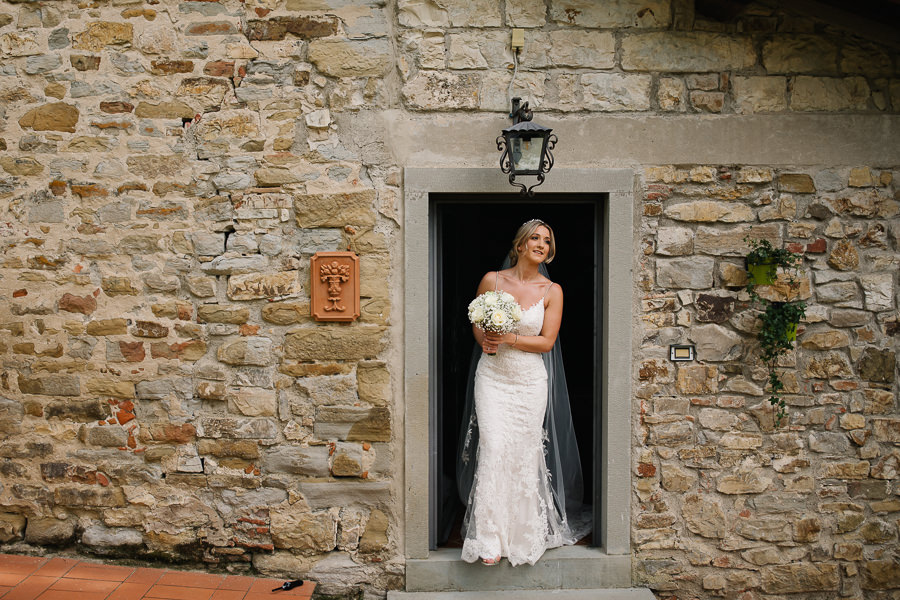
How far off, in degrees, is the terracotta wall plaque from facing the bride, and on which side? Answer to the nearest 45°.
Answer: approximately 90° to its left

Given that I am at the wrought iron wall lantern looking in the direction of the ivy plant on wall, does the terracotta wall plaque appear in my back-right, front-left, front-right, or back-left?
back-left

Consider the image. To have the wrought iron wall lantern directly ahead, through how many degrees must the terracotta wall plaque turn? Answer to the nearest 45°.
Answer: approximately 45° to its left

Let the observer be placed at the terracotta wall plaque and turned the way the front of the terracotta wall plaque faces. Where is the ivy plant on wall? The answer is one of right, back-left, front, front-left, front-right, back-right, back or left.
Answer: left

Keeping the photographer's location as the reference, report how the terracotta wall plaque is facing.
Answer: facing the viewer
